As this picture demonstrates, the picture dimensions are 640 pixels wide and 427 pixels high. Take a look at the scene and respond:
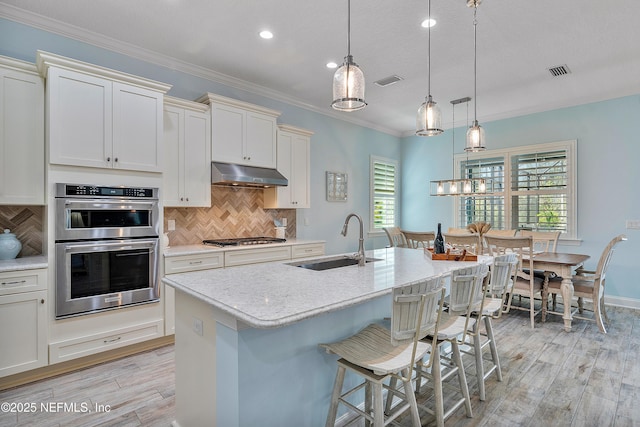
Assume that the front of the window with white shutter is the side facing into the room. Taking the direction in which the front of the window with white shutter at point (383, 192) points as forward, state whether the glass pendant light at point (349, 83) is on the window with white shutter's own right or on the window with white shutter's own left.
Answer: on the window with white shutter's own right

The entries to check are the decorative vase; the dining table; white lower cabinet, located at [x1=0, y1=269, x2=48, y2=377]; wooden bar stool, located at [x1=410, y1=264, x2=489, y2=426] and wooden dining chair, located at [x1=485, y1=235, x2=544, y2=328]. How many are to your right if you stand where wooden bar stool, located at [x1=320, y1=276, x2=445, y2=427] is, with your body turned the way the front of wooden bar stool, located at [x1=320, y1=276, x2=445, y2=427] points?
3

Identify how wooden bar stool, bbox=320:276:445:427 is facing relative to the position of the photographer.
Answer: facing away from the viewer and to the left of the viewer

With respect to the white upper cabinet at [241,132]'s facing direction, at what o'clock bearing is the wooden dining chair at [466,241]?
The wooden dining chair is roughly at 11 o'clock from the white upper cabinet.

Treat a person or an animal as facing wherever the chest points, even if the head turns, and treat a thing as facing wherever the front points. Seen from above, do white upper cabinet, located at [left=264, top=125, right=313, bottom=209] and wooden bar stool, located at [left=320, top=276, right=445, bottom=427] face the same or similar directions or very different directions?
very different directions

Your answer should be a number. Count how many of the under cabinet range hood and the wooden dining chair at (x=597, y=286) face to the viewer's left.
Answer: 1

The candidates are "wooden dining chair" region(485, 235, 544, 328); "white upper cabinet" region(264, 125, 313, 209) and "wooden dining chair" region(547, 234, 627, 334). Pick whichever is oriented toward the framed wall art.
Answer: "wooden dining chair" region(547, 234, 627, 334)

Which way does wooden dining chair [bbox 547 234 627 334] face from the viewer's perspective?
to the viewer's left

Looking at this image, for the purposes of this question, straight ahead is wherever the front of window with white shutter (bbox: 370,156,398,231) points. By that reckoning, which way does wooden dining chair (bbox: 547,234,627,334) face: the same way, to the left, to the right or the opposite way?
the opposite way

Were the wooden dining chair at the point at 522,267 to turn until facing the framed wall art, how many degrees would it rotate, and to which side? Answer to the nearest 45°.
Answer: approximately 135° to its left
